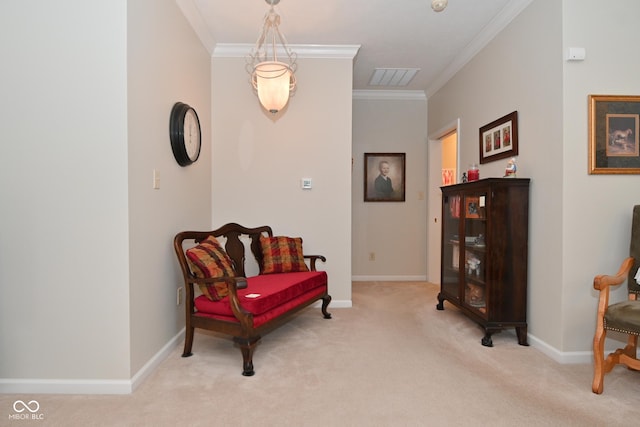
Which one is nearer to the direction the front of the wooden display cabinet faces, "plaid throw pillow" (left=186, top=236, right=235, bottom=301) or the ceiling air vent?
the plaid throw pillow

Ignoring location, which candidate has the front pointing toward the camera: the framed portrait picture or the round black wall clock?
the framed portrait picture

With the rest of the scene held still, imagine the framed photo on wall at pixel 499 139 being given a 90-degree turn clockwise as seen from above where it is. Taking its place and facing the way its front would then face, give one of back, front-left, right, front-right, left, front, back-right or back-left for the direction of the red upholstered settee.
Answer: left

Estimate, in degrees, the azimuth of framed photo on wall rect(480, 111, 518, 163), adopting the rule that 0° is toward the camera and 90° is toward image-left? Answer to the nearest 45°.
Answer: approximately 45°

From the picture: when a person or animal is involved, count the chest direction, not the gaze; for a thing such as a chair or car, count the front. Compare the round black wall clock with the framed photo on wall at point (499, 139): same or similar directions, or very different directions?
very different directions

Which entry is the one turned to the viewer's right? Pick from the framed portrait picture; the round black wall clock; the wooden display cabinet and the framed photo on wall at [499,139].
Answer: the round black wall clock

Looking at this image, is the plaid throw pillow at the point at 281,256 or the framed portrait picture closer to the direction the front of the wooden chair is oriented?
the plaid throw pillow

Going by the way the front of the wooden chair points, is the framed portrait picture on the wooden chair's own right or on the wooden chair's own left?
on the wooden chair's own right

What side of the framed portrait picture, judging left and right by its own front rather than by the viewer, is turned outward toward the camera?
front

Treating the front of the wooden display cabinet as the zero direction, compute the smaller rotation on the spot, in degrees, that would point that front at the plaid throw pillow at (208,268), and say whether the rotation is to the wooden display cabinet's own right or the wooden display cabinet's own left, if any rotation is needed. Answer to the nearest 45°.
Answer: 0° — it already faces it

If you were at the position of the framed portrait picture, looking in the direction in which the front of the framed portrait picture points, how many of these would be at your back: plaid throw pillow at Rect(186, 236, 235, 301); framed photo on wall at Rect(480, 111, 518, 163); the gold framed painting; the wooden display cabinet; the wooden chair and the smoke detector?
0

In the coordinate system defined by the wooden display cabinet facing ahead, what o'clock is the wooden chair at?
The wooden chair is roughly at 9 o'clock from the wooden display cabinet.

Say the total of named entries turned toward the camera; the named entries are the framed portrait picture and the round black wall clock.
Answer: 1

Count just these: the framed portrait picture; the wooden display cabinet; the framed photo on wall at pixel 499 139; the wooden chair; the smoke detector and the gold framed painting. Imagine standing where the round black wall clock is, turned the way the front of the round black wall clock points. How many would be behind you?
0

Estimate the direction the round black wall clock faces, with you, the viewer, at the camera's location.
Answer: facing to the right of the viewer
